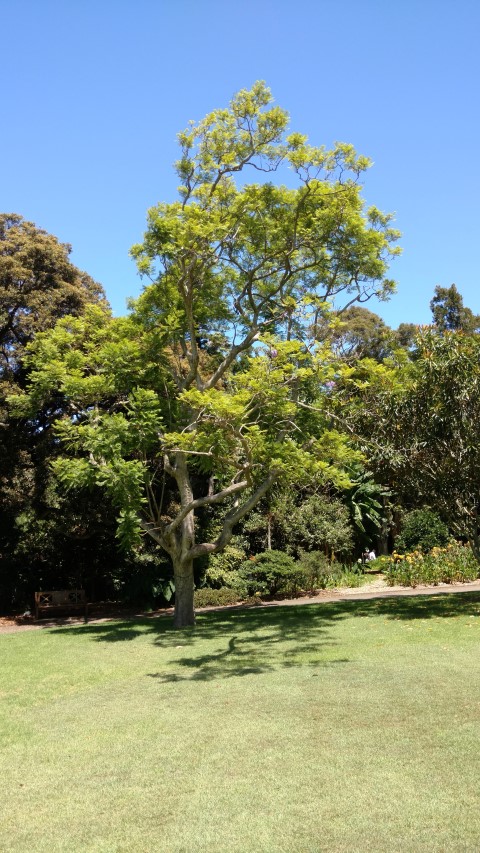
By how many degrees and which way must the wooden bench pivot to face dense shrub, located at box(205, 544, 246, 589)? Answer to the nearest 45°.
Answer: approximately 90° to its left

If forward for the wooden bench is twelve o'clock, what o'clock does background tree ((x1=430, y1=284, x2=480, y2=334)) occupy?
The background tree is roughly at 8 o'clock from the wooden bench.

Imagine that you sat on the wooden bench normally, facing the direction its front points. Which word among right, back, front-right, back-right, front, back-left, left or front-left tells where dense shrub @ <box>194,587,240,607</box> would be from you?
left

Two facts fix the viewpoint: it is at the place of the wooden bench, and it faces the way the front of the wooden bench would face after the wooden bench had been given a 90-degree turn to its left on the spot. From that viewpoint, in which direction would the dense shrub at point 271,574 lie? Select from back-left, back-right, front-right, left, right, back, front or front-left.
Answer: front

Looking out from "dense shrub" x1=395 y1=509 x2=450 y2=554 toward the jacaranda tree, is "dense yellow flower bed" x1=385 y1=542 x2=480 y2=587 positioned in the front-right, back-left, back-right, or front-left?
front-left

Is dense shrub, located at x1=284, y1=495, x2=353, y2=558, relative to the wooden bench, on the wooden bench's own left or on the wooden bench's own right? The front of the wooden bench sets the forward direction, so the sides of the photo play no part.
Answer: on the wooden bench's own left

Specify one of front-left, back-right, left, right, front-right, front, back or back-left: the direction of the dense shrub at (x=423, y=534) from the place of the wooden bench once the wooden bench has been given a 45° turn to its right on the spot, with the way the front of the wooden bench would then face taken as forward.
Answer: back-left

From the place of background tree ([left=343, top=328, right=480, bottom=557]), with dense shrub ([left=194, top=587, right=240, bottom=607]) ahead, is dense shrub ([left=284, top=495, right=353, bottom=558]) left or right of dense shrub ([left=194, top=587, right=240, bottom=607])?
right

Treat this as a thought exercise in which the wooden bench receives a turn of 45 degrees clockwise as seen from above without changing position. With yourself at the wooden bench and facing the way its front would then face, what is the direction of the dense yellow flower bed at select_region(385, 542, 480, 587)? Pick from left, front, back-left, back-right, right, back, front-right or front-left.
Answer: back-left

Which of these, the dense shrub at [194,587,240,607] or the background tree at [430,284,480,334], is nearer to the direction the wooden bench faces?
the dense shrub

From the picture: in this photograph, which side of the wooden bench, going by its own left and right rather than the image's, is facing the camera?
front

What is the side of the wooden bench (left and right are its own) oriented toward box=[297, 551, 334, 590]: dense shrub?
left
